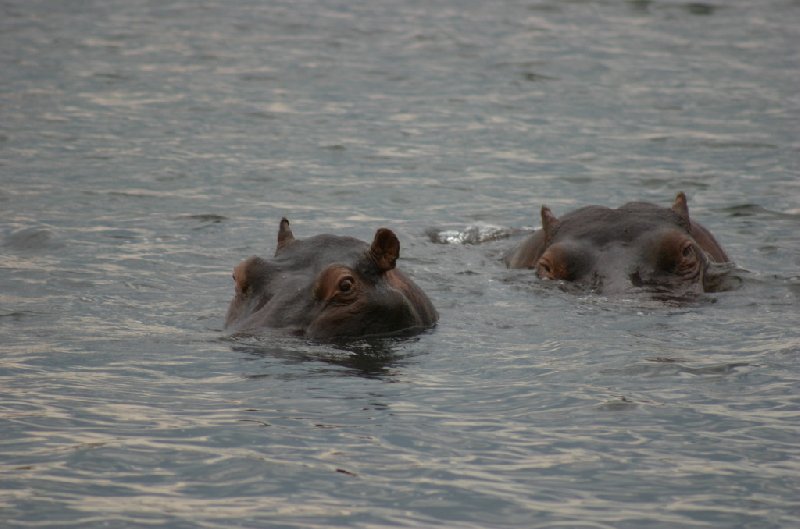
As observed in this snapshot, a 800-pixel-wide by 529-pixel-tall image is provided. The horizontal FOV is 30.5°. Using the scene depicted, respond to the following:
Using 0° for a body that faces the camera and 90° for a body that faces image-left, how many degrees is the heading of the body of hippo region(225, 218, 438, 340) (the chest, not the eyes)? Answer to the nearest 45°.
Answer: approximately 45°

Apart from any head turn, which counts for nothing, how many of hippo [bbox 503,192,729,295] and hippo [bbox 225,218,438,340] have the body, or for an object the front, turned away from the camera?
0

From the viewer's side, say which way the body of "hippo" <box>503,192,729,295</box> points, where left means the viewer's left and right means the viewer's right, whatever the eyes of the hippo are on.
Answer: facing the viewer

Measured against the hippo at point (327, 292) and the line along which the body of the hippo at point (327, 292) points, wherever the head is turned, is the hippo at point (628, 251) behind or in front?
behind

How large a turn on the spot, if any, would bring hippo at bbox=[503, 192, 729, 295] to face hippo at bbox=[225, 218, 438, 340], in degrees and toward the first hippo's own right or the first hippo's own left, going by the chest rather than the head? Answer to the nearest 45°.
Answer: approximately 45° to the first hippo's own right
